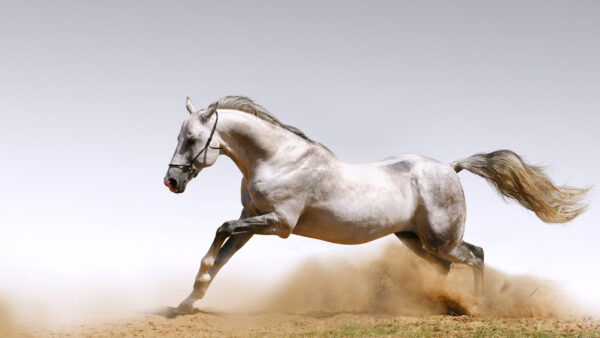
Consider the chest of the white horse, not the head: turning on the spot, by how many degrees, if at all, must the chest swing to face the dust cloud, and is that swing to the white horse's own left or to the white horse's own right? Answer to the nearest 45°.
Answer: approximately 135° to the white horse's own right

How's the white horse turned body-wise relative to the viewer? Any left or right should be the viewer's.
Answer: facing to the left of the viewer
